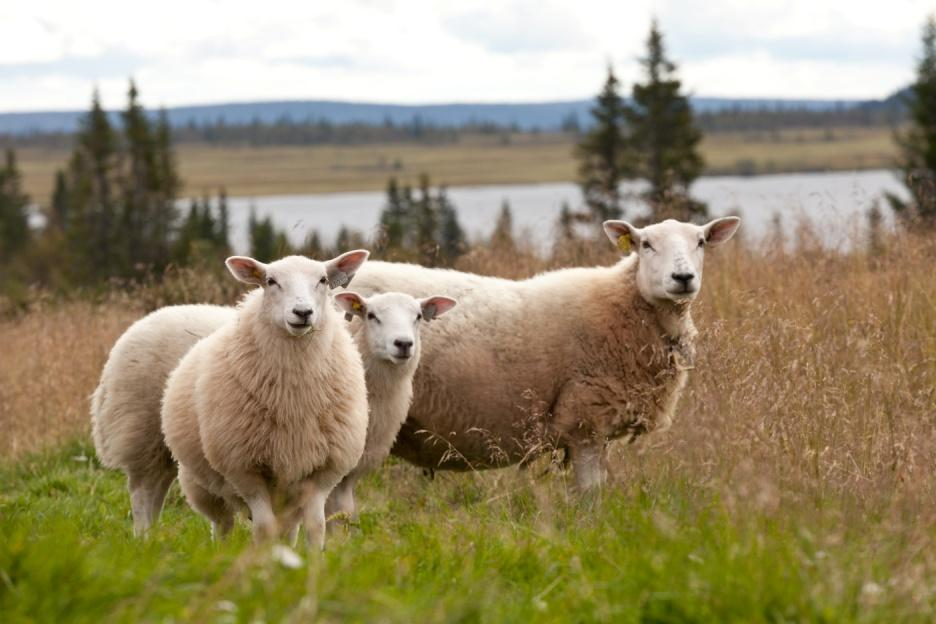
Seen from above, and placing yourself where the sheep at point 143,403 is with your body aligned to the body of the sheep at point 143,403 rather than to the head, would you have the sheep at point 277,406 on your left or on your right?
on your right

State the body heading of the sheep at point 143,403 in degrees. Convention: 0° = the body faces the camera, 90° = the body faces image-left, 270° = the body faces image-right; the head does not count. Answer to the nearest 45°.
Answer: approximately 270°

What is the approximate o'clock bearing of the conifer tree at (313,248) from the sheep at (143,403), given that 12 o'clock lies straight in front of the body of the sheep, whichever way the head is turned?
The conifer tree is roughly at 10 o'clock from the sheep.

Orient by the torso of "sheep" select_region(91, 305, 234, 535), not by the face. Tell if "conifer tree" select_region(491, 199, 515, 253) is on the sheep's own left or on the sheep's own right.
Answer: on the sheep's own left

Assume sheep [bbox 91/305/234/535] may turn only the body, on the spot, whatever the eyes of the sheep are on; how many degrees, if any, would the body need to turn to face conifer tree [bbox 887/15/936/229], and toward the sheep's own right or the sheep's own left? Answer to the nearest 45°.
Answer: approximately 45° to the sheep's own left

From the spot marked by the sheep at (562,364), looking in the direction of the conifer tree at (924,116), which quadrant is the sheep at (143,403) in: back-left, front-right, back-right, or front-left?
back-left

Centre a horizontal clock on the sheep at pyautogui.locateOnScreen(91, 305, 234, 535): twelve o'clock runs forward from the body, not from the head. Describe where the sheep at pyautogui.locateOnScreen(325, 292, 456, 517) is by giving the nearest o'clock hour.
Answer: the sheep at pyautogui.locateOnScreen(325, 292, 456, 517) is roughly at 1 o'clock from the sheep at pyautogui.locateOnScreen(91, 305, 234, 535).
